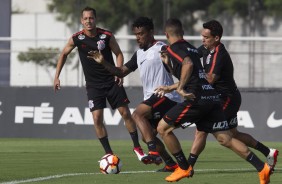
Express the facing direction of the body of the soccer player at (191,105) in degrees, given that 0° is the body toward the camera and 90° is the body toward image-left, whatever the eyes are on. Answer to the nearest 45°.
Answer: approximately 135°

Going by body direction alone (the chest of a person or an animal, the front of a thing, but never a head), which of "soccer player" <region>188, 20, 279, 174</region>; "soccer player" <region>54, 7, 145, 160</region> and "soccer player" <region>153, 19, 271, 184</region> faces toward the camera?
"soccer player" <region>54, 7, 145, 160</region>

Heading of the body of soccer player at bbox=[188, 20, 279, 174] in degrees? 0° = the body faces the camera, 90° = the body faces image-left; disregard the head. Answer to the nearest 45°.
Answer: approximately 90°

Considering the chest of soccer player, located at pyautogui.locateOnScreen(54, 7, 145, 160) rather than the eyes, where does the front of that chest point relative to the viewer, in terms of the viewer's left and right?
facing the viewer

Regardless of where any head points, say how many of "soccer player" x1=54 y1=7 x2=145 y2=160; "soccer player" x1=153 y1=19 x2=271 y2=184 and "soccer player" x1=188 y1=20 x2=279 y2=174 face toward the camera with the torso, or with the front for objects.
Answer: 1

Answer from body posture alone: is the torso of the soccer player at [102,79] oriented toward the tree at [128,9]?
no

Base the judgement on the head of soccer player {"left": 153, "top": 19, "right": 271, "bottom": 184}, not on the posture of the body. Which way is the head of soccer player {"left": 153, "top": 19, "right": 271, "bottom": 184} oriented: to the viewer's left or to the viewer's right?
to the viewer's left

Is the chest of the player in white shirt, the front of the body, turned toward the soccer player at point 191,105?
no

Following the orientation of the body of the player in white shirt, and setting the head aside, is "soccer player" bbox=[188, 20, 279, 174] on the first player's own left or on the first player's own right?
on the first player's own left

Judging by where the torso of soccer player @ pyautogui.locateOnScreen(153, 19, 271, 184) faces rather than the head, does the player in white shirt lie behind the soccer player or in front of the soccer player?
in front

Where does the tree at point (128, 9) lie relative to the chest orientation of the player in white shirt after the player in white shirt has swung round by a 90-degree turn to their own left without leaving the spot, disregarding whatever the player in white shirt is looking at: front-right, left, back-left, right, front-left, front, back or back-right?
back-left

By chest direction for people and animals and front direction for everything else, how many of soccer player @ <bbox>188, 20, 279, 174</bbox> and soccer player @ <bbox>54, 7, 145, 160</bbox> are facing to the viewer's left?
1

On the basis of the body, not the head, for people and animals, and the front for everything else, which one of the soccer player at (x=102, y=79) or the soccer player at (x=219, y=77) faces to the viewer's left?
the soccer player at (x=219, y=77)
